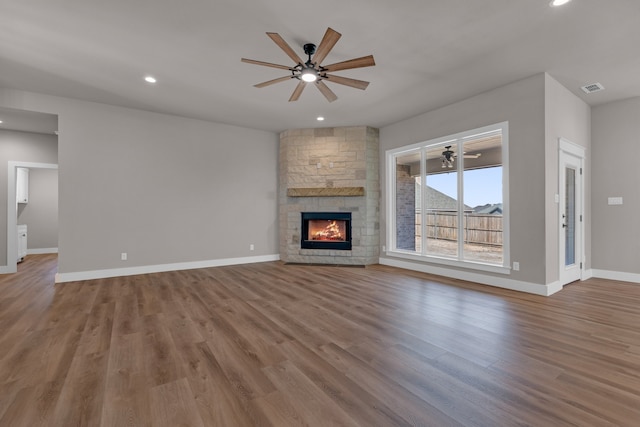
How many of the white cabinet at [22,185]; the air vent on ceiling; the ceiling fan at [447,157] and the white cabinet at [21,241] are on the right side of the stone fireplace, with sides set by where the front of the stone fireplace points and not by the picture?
2

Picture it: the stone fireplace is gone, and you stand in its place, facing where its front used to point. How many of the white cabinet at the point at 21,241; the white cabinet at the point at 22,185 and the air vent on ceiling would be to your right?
2

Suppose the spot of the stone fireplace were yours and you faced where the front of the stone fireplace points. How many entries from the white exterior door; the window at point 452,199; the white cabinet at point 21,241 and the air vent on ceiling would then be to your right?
1

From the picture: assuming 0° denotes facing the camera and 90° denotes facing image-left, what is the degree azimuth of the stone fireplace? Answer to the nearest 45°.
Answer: approximately 0°

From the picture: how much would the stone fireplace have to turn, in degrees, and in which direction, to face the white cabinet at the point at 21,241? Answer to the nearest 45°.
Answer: approximately 90° to its right

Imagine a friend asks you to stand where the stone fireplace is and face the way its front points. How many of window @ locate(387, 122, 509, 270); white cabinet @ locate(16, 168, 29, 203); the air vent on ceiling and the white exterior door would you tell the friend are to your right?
1

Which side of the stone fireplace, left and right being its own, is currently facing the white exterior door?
left

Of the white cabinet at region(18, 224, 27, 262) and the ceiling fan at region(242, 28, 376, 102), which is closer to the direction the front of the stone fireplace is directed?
the ceiling fan

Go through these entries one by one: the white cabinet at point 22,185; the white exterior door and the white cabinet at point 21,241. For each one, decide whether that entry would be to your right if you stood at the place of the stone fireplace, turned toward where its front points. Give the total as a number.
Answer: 2

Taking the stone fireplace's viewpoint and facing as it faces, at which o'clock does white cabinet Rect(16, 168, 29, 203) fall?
The white cabinet is roughly at 3 o'clock from the stone fireplace.

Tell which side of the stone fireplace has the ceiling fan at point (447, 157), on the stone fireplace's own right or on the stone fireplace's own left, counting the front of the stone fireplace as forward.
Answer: on the stone fireplace's own left

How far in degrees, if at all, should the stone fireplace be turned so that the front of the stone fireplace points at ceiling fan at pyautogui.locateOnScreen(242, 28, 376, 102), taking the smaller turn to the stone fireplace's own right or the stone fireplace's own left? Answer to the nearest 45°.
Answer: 0° — it already faces it

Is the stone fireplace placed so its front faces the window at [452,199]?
no

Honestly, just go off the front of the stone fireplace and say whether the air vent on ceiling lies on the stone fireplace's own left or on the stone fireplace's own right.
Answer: on the stone fireplace's own left
